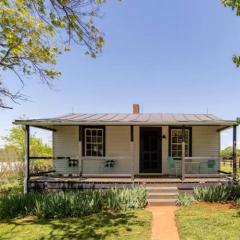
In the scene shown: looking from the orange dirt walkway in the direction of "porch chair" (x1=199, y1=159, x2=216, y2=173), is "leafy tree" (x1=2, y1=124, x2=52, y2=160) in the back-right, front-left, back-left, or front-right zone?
front-left

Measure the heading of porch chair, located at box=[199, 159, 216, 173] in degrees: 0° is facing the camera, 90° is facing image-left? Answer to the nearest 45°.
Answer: approximately 45°

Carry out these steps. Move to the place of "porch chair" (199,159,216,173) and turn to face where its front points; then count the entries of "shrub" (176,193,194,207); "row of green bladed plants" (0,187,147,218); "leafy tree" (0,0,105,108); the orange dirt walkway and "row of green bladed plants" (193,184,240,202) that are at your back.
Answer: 0

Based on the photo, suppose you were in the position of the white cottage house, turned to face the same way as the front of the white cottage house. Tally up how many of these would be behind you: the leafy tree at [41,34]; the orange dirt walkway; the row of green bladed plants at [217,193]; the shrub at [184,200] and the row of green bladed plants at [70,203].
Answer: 0

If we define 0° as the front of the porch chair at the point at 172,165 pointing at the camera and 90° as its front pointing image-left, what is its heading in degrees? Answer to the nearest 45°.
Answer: approximately 315°

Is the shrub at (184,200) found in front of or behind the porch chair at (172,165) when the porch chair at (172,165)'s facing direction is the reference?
in front

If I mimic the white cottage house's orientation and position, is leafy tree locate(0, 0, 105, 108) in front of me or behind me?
in front

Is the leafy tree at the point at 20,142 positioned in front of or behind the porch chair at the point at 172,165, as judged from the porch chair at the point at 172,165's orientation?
behind

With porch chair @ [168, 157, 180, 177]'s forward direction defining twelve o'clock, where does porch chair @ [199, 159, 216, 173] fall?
porch chair @ [199, 159, 216, 173] is roughly at 10 o'clock from porch chair @ [168, 157, 180, 177].

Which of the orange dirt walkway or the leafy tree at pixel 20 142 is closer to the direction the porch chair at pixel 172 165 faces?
the orange dirt walkway

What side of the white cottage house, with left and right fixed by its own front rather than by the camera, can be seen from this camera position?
front

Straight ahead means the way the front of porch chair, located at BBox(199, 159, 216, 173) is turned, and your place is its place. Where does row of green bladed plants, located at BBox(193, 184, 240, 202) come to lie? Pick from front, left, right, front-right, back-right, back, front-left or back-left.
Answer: front-left
